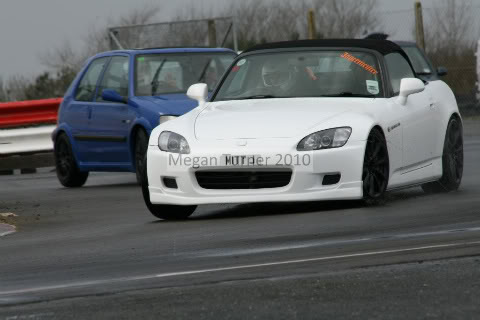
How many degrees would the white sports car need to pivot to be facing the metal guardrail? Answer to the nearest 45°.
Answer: approximately 90° to its right

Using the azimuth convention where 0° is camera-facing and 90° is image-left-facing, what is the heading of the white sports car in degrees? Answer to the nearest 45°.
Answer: approximately 45°

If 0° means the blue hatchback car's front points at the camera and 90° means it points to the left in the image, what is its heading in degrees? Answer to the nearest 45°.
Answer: approximately 315°

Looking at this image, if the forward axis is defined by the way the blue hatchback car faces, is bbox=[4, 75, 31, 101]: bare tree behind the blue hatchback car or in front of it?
behind

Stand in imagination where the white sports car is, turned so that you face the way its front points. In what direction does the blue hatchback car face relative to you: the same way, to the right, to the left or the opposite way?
to the left
